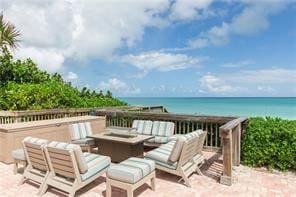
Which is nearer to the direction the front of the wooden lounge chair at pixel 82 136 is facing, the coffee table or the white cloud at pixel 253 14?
the coffee table

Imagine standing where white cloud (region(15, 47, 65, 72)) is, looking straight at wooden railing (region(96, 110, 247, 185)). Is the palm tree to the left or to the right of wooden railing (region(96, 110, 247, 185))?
right

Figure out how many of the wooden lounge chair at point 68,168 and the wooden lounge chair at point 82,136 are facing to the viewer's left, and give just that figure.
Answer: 0

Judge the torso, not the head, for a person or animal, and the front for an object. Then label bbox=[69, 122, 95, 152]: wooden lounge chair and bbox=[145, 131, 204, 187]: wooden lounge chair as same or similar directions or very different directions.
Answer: very different directions

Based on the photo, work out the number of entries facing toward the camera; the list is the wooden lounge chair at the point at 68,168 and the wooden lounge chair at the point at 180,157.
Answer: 0

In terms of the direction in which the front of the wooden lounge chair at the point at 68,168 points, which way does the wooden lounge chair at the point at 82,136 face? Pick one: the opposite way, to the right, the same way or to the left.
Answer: to the right

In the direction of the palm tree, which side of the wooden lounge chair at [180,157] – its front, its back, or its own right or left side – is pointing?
front

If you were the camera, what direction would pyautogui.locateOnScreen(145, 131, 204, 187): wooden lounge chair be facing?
facing away from the viewer and to the left of the viewer

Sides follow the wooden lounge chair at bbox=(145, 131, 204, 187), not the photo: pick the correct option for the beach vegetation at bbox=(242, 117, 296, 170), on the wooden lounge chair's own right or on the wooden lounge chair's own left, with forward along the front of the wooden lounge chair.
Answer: on the wooden lounge chair's own right

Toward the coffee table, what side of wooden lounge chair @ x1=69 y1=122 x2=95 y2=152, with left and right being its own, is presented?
front

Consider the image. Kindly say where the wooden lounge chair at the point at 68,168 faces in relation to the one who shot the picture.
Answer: facing away from the viewer and to the right of the viewer

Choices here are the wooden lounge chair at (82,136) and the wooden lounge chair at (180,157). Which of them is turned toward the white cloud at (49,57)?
the wooden lounge chair at (180,157)

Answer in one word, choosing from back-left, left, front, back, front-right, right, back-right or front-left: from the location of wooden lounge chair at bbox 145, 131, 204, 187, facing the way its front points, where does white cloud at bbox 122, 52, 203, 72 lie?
front-right

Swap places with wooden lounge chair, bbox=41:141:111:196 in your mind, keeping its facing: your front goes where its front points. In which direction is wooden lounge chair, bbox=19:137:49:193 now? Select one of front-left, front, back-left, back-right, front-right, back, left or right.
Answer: left

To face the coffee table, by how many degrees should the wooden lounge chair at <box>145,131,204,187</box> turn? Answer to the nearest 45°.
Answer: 0° — it already faces it

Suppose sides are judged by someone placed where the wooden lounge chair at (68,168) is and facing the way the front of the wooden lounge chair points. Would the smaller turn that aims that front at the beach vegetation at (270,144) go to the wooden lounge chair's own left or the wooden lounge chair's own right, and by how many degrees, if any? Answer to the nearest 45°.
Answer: approximately 45° to the wooden lounge chair's own right

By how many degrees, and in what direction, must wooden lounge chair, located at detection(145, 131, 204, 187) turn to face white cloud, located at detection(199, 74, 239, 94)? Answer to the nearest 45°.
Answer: approximately 45° to its right
